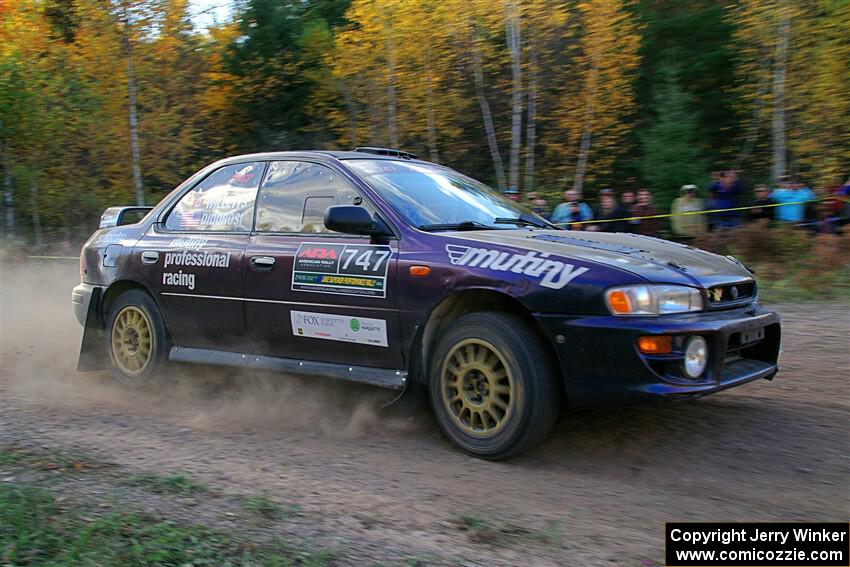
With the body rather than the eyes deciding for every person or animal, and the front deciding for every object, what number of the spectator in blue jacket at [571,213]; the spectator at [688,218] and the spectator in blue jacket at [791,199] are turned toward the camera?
3

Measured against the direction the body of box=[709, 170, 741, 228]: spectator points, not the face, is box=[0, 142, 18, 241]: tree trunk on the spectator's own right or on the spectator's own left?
on the spectator's own right

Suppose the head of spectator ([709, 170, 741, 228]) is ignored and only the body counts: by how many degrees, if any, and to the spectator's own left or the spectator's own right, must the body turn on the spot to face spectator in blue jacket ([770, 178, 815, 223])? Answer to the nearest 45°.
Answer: approximately 90° to the spectator's own left

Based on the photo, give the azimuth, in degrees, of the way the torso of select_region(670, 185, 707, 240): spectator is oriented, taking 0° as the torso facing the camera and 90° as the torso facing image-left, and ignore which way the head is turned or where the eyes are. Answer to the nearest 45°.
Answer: approximately 0°

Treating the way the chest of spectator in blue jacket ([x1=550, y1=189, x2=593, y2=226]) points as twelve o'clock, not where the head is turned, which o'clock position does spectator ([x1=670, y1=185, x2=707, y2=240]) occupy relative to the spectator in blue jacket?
The spectator is roughly at 9 o'clock from the spectator in blue jacket.

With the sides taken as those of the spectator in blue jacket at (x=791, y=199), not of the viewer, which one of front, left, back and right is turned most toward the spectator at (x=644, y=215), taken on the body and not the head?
right

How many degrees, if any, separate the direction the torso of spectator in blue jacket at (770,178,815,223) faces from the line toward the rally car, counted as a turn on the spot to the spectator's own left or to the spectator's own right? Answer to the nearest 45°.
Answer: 0° — they already face it

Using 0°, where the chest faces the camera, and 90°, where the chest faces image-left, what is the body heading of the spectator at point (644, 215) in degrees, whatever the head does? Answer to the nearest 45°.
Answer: approximately 0°

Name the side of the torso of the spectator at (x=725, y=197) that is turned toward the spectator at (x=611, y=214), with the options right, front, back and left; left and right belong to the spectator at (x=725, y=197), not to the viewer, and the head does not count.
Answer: right

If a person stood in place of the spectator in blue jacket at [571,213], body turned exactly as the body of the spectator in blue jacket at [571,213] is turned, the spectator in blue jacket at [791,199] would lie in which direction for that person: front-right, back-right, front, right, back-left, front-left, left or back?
left
